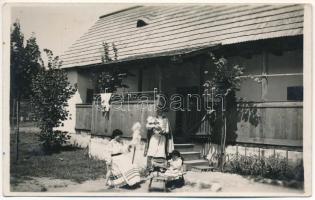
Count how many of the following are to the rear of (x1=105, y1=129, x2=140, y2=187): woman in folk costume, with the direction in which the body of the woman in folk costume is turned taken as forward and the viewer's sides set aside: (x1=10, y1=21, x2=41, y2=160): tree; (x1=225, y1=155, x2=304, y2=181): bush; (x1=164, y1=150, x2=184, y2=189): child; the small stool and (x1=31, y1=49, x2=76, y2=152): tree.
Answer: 2

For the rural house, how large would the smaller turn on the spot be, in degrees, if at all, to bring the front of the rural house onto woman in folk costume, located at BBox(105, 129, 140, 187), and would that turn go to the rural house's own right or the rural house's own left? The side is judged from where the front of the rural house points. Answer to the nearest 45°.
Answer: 0° — it already faces them

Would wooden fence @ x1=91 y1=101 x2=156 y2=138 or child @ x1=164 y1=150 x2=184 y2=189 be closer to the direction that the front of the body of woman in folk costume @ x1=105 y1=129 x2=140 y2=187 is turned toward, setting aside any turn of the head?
the child

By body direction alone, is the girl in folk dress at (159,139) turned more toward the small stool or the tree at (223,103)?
the small stool

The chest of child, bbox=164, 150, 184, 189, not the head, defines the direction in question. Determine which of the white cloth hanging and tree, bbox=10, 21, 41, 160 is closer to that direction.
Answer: the tree

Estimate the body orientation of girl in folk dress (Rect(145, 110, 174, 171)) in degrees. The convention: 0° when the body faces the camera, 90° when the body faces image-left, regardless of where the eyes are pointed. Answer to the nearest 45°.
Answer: approximately 45°
